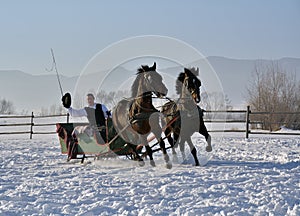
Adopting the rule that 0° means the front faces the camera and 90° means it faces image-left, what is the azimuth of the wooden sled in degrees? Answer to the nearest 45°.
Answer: approximately 270°
